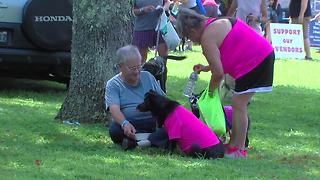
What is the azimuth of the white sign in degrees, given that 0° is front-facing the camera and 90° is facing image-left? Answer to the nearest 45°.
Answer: approximately 0°

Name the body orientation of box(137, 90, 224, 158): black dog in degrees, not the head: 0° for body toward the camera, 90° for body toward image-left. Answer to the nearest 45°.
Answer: approximately 90°

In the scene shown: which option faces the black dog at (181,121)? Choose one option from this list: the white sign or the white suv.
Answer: the white sign

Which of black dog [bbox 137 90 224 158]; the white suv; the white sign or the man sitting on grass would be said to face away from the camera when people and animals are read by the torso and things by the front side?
the white suv

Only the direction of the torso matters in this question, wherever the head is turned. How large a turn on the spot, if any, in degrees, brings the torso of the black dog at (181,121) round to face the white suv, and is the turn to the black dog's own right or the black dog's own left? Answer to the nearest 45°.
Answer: approximately 45° to the black dog's own right

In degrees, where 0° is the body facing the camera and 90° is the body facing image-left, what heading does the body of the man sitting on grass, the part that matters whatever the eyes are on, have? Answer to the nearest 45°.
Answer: approximately 315°

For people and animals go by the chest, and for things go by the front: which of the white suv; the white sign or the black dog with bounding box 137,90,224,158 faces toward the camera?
the white sign

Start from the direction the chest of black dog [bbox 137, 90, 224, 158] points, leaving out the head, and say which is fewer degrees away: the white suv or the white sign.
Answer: the white suv

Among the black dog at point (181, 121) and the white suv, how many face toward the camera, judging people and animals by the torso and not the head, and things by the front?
0

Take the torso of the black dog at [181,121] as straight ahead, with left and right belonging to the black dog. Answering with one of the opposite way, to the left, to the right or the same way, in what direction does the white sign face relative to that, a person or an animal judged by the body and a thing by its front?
to the left

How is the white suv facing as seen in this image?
away from the camera
